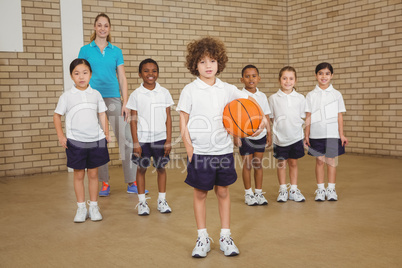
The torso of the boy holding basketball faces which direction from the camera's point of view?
toward the camera

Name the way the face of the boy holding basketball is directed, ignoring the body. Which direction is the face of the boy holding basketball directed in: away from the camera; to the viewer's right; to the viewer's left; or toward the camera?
toward the camera
